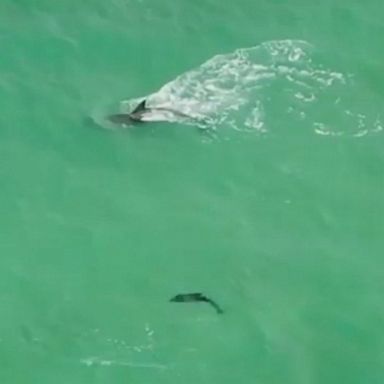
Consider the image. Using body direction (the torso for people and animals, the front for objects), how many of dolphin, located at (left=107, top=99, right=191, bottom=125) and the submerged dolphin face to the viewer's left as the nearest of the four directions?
2

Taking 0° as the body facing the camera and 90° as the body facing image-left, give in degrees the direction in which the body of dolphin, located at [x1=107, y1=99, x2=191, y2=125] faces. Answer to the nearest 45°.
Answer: approximately 90°

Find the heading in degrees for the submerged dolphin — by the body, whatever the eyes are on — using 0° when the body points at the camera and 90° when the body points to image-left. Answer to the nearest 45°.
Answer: approximately 90°
